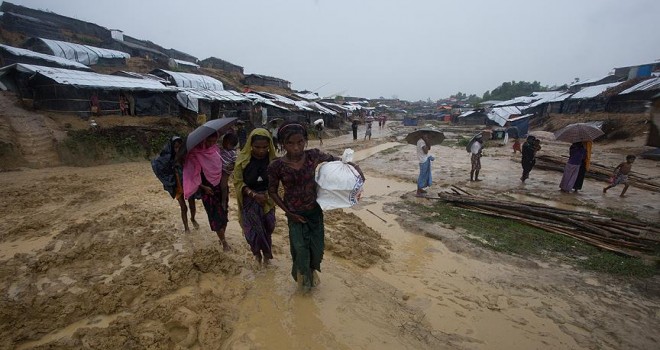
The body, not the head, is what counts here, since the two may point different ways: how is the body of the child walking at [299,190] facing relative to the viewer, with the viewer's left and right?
facing the viewer

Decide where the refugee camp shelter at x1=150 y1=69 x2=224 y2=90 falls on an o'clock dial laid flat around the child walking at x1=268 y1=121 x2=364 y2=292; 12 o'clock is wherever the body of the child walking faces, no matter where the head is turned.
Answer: The refugee camp shelter is roughly at 5 o'clock from the child walking.

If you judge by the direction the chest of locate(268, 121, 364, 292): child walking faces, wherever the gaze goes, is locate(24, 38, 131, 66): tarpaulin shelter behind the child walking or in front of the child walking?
behind

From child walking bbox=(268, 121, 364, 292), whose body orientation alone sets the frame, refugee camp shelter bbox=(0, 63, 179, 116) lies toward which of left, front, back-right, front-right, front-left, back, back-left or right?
back-right

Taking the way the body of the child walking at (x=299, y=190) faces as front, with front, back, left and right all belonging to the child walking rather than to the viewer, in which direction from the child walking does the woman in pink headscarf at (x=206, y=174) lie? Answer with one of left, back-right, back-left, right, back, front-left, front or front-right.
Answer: back-right

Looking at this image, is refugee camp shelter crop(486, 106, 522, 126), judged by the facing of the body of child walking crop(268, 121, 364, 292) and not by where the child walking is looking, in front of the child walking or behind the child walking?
behind

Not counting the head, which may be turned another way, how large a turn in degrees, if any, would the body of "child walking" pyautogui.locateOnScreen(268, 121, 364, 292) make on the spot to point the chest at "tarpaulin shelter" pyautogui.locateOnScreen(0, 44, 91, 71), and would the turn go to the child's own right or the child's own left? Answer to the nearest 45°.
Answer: approximately 135° to the child's own right

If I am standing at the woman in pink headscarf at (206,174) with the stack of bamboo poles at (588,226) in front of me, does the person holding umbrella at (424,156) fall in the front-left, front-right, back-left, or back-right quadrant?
front-left

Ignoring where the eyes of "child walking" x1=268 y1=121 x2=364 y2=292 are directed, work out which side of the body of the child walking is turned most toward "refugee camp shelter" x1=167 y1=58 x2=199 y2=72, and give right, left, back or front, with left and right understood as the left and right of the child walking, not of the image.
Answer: back

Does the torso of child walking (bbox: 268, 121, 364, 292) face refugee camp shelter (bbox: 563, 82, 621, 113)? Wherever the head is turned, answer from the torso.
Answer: no

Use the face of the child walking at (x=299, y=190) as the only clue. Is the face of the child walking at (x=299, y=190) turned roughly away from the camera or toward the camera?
toward the camera

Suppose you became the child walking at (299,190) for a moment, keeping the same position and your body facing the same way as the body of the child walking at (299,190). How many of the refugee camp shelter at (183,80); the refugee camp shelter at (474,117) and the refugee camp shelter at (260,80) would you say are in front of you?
0

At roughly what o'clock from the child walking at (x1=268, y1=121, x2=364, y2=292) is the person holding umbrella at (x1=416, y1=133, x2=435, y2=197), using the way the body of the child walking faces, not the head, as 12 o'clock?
The person holding umbrella is roughly at 7 o'clock from the child walking.

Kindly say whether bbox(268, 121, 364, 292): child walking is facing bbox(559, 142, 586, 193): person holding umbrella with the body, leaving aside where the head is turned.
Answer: no

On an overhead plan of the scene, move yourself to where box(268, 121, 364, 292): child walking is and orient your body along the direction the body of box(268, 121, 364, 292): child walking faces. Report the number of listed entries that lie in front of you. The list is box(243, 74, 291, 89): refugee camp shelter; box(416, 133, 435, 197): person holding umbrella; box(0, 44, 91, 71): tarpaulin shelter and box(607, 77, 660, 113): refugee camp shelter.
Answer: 0

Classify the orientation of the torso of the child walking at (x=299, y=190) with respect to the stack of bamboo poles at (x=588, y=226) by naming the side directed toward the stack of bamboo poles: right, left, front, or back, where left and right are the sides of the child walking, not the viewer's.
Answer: left
